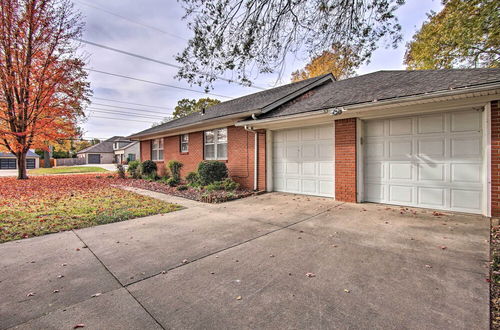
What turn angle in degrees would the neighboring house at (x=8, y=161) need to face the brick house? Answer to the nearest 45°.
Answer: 0° — it already faces it

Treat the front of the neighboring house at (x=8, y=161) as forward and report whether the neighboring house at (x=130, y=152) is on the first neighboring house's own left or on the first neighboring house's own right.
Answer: on the first neighboring house's own left

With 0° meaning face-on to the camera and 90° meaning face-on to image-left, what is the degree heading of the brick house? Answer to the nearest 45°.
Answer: approximately 45°

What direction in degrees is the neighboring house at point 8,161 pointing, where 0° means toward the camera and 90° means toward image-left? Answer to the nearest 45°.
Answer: approximately 0°

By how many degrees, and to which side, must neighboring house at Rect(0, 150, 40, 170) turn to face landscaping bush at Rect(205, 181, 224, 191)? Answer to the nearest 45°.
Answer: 0° — it already faces it

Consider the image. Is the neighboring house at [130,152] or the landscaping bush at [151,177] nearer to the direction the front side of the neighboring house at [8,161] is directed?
the landscaping bush

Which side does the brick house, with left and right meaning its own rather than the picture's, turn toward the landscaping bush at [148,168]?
right

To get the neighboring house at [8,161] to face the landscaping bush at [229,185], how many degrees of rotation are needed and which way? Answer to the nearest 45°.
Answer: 0° — it already faces it

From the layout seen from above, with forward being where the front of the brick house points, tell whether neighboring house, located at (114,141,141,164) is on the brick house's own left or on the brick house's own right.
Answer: on the brick house's own right
